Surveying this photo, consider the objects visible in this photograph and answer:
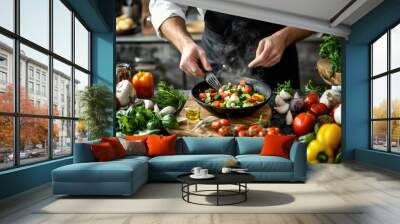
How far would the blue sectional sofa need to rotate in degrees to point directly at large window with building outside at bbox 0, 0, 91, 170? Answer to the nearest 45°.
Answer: approximately 90° to its right

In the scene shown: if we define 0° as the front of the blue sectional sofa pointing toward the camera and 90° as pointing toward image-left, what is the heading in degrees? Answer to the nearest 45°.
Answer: approximately 0°

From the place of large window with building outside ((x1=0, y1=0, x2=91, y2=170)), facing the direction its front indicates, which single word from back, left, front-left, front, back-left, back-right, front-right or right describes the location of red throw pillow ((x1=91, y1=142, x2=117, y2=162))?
front

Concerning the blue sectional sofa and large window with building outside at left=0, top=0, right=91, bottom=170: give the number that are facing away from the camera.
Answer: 0

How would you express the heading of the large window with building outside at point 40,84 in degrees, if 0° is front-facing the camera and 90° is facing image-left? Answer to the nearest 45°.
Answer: approximately 315°
